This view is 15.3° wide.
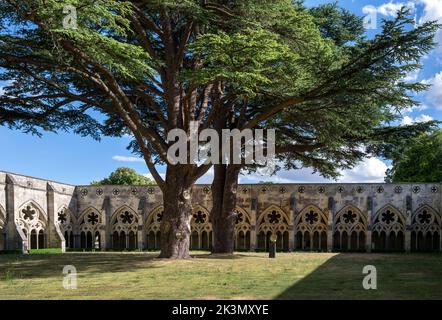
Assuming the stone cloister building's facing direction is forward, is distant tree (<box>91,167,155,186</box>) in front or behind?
behind

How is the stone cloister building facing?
toward the camera
